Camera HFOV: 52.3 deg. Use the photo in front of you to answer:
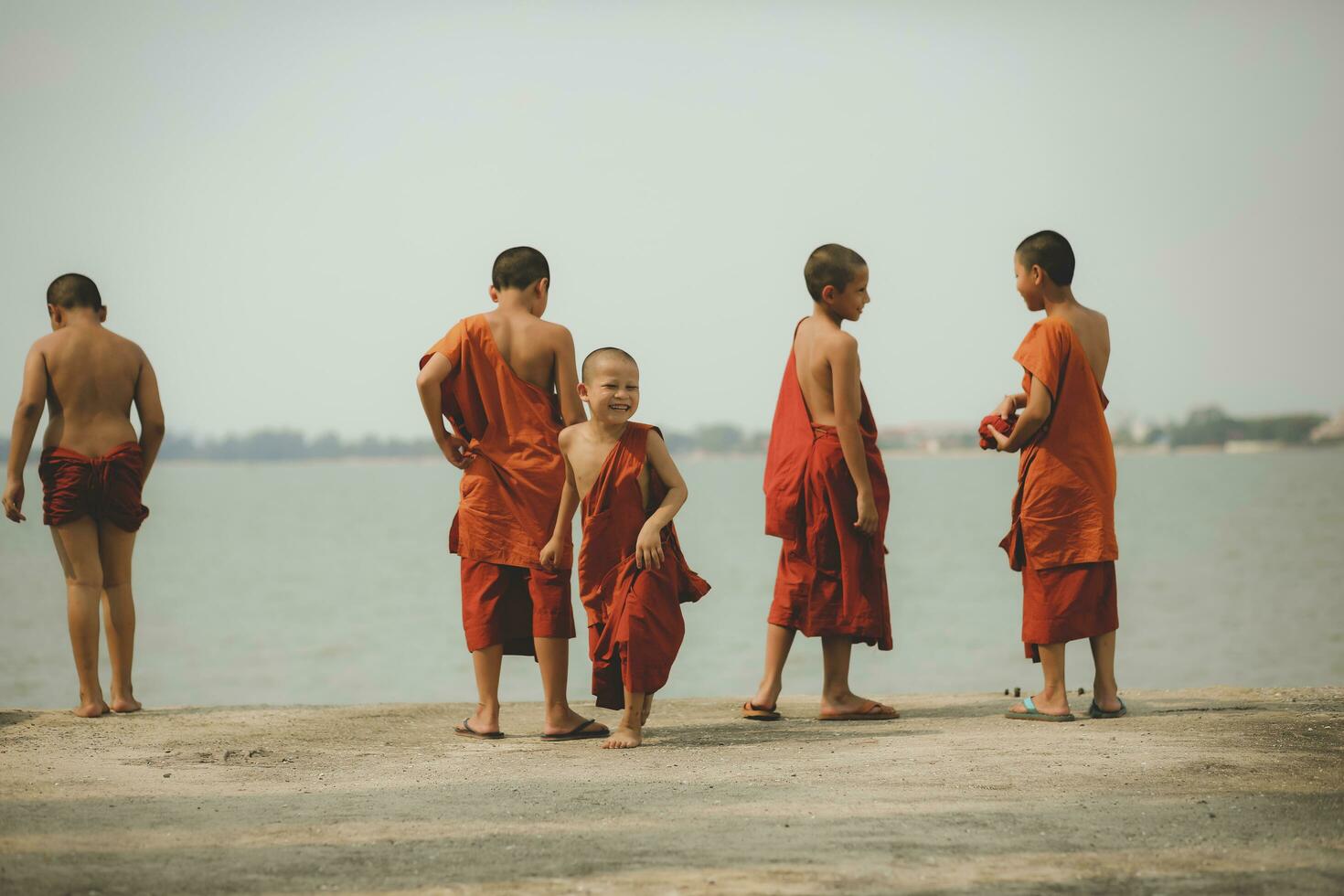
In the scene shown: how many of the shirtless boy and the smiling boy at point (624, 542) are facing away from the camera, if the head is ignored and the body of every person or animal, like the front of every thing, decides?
1

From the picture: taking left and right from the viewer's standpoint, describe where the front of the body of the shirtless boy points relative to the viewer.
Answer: facing away from the viewer

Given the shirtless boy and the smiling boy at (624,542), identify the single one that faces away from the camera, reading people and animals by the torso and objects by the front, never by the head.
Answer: the shirtless boy
